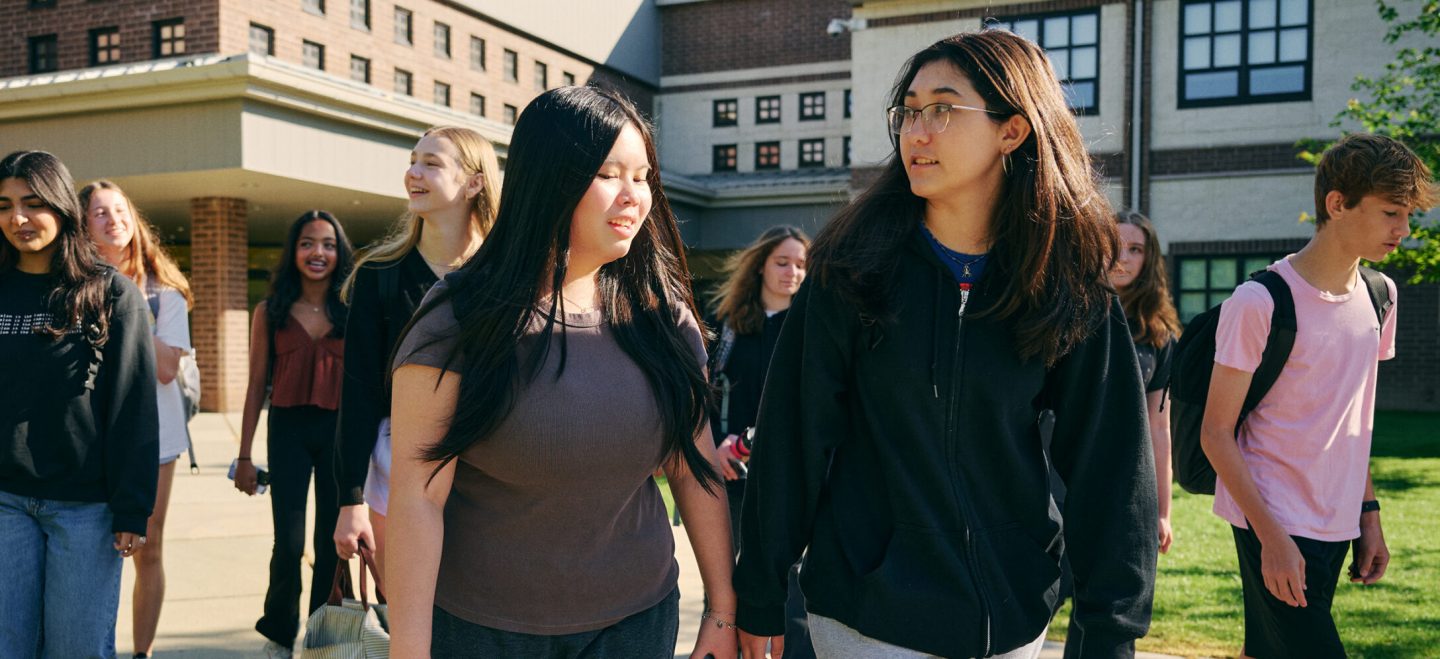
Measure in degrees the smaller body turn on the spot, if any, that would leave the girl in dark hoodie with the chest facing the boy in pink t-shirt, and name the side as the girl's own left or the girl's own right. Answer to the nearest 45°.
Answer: approximately 135° to the girl's own left

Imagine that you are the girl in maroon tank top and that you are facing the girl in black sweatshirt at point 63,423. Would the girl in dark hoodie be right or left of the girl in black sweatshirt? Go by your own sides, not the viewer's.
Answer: left

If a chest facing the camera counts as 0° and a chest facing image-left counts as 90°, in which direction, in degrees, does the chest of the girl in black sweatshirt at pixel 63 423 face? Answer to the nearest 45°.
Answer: approximately 0°

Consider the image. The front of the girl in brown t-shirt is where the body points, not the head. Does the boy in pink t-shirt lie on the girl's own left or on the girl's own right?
on the girl's own left

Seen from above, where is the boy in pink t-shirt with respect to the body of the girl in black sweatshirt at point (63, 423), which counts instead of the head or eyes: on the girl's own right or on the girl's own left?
on the girl's own left

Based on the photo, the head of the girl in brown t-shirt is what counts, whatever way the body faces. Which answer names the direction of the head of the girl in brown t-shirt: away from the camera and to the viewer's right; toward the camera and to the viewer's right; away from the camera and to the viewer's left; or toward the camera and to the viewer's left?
toward the camera and to the viewer's right

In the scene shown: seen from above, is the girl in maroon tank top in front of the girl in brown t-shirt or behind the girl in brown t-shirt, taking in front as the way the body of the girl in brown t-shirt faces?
behind

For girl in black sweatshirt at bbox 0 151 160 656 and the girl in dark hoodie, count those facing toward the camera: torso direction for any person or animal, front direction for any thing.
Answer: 2

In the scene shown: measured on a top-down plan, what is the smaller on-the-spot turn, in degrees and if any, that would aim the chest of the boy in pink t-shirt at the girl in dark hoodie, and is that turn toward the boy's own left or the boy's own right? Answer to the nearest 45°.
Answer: approximately 45° to the boy's own right
